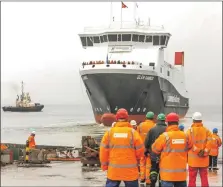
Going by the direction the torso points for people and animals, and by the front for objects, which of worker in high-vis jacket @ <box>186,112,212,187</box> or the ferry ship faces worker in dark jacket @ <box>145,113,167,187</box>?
the ferry ship

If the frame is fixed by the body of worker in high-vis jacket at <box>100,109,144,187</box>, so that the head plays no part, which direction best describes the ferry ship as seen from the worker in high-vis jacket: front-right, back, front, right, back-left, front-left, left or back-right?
front

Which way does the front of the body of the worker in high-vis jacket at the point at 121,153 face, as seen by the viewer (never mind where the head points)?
away from the camera

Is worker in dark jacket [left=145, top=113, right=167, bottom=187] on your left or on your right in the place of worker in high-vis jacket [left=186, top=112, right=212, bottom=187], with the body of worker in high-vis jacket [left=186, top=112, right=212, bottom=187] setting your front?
on your left

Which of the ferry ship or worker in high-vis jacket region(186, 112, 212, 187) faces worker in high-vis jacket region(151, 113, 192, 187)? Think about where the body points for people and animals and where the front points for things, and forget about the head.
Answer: the ferry ship

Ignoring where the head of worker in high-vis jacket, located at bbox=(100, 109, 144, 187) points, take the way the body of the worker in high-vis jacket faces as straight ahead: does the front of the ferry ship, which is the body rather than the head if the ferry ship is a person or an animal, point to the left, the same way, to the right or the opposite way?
the opposite way

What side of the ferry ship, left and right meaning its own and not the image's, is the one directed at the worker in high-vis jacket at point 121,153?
front

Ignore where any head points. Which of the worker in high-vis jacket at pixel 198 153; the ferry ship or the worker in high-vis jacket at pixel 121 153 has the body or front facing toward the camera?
the ferry ship

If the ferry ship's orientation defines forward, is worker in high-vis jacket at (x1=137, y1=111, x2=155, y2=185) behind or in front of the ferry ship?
in front

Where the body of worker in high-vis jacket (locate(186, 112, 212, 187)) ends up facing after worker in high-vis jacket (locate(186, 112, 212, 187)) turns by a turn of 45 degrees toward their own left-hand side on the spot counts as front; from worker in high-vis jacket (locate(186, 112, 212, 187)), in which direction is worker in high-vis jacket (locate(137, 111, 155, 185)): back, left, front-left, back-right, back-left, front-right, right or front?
front

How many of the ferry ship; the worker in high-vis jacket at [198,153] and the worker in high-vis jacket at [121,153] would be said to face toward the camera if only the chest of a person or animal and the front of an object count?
1

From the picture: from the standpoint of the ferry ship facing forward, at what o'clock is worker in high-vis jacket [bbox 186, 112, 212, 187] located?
The worker in high-vis jacket is roughly at 12 o'clock from the ferry ship.

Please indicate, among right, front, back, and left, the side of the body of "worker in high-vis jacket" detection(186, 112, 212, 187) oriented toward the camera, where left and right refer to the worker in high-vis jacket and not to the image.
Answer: back

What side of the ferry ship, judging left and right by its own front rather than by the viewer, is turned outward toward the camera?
front

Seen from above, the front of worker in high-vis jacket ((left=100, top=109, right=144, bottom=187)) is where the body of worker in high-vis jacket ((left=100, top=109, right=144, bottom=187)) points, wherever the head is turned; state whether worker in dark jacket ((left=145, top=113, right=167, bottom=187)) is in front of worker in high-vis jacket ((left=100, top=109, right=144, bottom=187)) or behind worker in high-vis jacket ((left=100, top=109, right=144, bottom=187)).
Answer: in front

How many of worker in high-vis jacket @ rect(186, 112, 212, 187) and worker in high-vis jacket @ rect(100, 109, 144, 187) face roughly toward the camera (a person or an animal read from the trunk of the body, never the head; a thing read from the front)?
0

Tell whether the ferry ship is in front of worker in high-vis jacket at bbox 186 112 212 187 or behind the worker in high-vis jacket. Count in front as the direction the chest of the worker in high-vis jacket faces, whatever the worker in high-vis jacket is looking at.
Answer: in front
